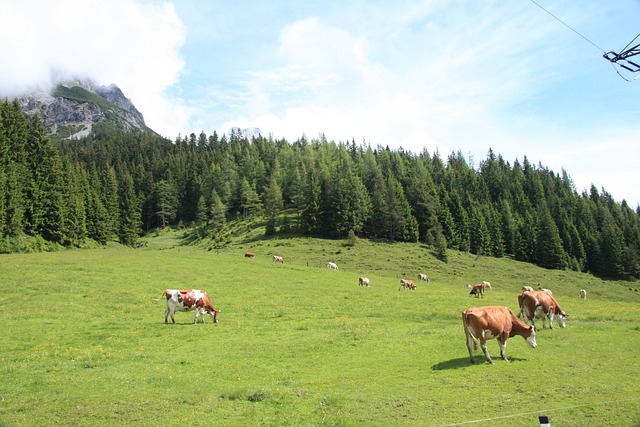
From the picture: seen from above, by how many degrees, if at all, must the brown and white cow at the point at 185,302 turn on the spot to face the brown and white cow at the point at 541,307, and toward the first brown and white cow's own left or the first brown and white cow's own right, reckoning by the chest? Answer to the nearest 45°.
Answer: approximately 45° to the first brown and white cow's own right

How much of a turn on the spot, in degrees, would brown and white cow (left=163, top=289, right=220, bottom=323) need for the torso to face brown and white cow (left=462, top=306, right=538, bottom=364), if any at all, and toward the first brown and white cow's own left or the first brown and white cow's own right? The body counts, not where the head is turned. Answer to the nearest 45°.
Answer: approximately 45° to the first brown and white cow's own right

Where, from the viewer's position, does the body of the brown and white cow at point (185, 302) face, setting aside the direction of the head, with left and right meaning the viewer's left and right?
facing to the right of the viewer
